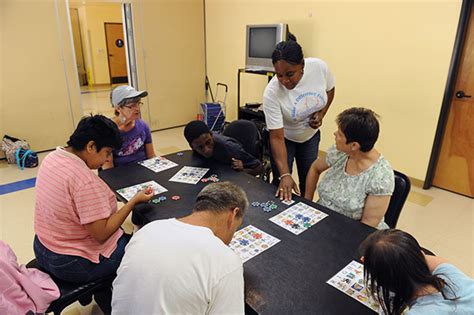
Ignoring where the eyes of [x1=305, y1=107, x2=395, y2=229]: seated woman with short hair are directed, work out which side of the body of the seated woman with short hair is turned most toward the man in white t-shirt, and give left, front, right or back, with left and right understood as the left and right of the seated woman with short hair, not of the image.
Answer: front

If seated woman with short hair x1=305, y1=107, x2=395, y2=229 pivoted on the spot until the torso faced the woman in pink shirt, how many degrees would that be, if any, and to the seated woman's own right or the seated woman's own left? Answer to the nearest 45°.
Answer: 0° — they already face them

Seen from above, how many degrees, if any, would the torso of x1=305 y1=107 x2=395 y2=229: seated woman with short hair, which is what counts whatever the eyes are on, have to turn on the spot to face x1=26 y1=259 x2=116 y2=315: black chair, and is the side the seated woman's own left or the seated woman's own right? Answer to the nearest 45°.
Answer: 0° — they already face it

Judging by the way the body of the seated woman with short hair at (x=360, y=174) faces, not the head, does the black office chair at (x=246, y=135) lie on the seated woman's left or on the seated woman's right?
on the seated woman's right

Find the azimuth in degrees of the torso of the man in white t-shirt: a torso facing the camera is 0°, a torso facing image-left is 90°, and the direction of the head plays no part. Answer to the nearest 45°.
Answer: approximately 225°

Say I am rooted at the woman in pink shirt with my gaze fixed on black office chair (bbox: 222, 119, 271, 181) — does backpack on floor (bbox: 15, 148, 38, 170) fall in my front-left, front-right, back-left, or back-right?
front-left

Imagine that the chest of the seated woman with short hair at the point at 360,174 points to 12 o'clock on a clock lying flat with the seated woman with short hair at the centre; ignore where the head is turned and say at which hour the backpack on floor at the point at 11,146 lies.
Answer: The backpack on floor is roughly at 2 o'clock from the seated woman with short hair.

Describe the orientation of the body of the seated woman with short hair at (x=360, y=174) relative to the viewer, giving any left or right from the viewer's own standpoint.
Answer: facing the viewer and to the left of the viewer
